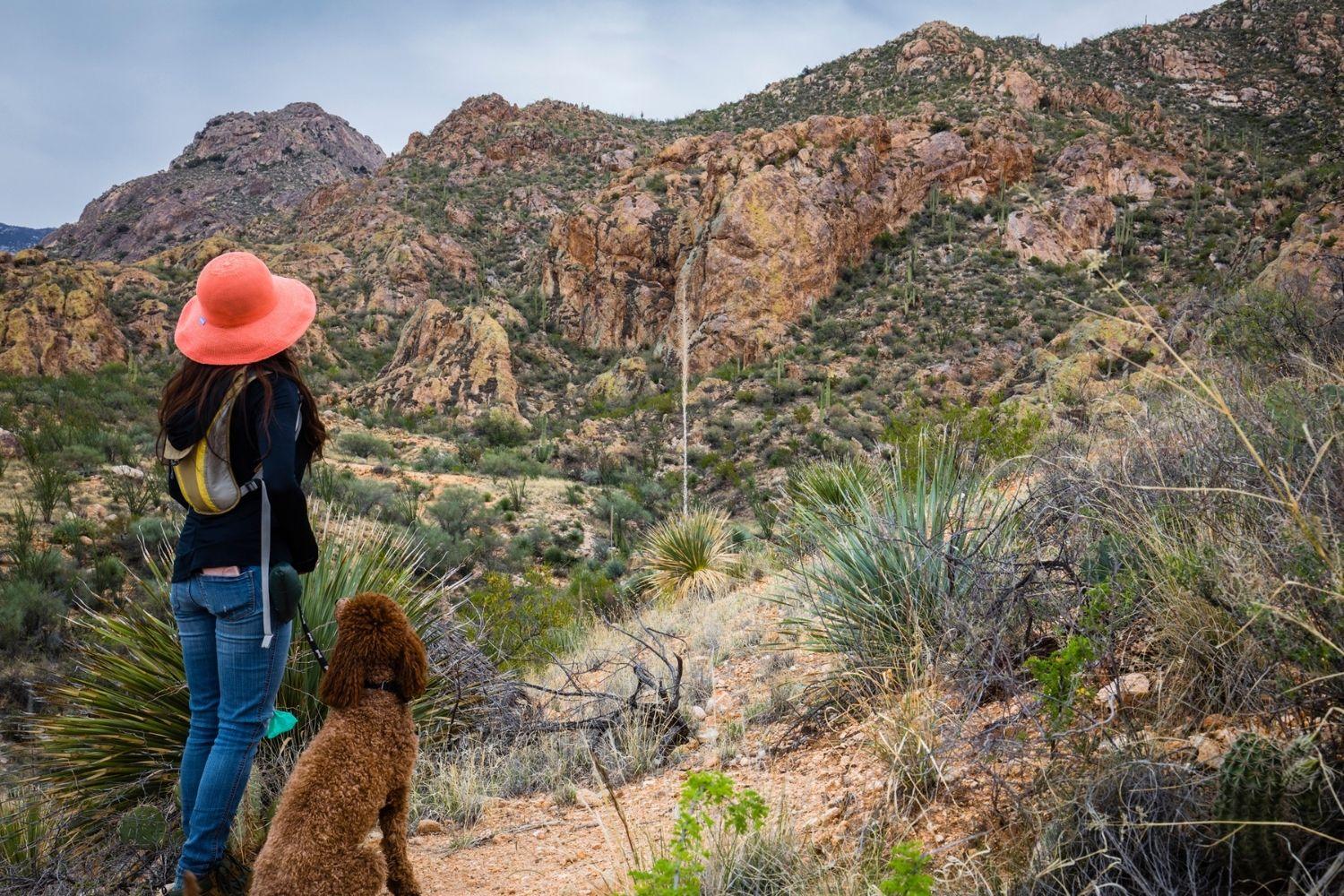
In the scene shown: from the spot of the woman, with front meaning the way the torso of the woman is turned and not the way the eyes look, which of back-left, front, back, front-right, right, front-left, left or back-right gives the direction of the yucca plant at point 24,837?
left

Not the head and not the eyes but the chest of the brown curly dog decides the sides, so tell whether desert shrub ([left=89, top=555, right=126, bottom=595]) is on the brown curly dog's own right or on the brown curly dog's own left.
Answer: on the brown curly dog's own left

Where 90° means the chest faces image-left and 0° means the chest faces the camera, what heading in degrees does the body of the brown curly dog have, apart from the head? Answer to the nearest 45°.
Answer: approximately 225°

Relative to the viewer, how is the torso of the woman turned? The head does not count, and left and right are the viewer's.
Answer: facing away from the viewer and to the right of the viewer

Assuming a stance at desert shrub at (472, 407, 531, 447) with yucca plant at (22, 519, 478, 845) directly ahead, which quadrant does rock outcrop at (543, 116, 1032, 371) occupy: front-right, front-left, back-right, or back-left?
back-left

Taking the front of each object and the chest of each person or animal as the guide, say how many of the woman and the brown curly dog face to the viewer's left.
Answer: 0

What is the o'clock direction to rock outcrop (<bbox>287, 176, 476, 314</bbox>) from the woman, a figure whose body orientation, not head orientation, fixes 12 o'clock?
The rock outcrop is roughly at 11 o'clock from the woman.

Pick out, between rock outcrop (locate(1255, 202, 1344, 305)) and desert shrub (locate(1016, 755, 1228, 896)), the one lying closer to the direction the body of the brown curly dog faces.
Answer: the rock outcrop

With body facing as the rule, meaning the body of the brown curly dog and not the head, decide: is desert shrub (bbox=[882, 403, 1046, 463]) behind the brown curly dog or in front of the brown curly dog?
in front

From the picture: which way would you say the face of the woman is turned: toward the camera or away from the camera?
away from the camera

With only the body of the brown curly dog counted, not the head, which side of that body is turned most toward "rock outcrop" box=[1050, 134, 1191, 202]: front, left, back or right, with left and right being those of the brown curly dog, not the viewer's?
front
